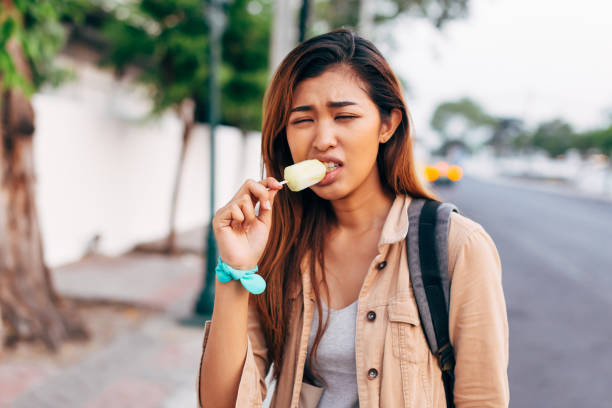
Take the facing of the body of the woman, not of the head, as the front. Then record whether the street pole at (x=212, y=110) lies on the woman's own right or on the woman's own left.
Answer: on the woman's own right

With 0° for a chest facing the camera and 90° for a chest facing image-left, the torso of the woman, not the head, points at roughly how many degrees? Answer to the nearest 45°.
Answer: approximately 45°

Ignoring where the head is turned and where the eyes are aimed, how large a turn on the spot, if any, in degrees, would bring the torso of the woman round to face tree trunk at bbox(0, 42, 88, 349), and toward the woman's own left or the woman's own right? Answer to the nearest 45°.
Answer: approximately 90° to the woman's own right

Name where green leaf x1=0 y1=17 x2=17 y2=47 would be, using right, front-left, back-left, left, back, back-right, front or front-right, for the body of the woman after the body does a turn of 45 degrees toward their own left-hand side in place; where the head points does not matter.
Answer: back-right
